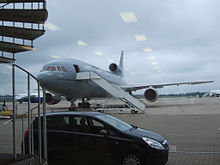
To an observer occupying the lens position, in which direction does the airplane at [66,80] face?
facing the viewer and to the left of the viewer

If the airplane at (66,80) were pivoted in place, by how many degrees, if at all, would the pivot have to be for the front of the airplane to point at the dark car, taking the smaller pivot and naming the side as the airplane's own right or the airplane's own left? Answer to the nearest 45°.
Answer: approximately 45° to the airplane's own left
